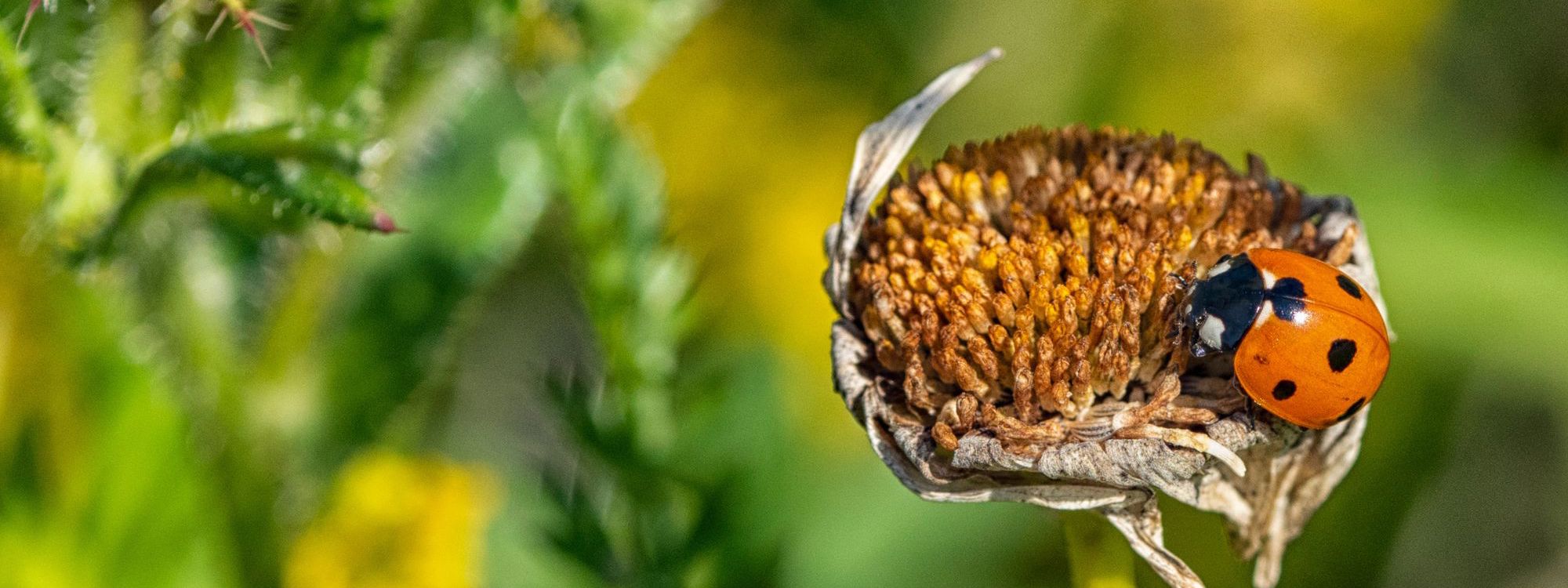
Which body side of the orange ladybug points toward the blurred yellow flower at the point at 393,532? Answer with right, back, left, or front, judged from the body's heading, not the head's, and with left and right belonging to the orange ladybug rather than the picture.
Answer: front

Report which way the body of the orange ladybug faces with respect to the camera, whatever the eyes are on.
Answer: to the viewer's left
